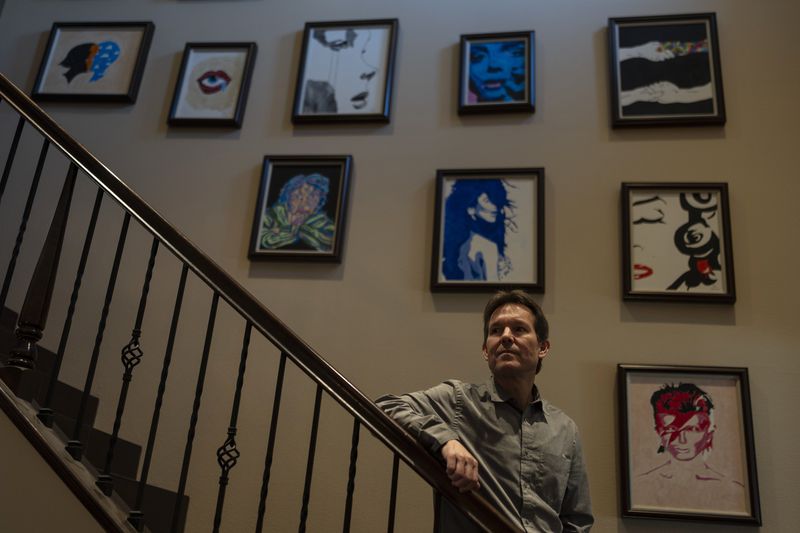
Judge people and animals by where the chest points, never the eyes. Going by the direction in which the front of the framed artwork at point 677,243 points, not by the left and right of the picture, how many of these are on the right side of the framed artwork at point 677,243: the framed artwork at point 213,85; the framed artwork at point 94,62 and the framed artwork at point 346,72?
3

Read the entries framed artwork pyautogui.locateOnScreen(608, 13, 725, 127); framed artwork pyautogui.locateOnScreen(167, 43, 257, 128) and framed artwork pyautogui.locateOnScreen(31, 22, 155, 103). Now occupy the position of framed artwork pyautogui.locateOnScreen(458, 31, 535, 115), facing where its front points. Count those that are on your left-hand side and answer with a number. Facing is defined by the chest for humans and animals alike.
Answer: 1

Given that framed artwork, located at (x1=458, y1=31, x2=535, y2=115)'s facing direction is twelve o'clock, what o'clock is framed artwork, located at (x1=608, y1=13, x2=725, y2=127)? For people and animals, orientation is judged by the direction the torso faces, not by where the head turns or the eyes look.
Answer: framed artwork, located at (x1=608, y1=13, x2=725, y2=127) is roughly at 9 o'clock from framed artwork, located at (x1=458, y1=31, x2=535, y2=115).

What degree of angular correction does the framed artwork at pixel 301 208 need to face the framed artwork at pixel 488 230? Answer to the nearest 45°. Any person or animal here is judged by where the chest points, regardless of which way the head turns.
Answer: approximately 90° to its left

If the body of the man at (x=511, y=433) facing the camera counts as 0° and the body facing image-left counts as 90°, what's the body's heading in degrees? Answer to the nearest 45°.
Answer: approximately 0°

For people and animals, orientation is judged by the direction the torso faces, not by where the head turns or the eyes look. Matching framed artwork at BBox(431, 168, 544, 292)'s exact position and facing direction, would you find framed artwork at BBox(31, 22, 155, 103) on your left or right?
on your right

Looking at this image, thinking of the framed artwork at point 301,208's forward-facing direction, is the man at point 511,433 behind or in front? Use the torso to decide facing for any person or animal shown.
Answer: in front

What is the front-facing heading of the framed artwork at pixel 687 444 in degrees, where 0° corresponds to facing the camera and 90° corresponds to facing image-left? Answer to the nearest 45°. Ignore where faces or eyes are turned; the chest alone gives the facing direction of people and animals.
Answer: approximately 0°
